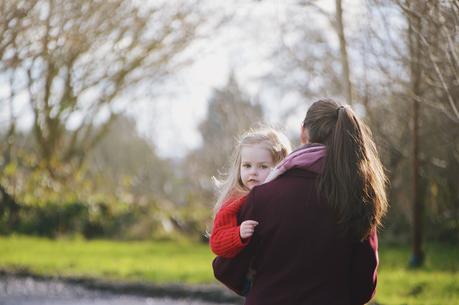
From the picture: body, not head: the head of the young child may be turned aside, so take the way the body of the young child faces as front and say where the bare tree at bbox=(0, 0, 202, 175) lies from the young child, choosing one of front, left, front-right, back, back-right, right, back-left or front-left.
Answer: back-left

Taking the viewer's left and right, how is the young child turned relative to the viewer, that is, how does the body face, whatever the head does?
facing the viewer and to the right of the viewer

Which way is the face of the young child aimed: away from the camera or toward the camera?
toward the camera

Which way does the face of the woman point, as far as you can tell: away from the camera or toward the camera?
away from the camera
